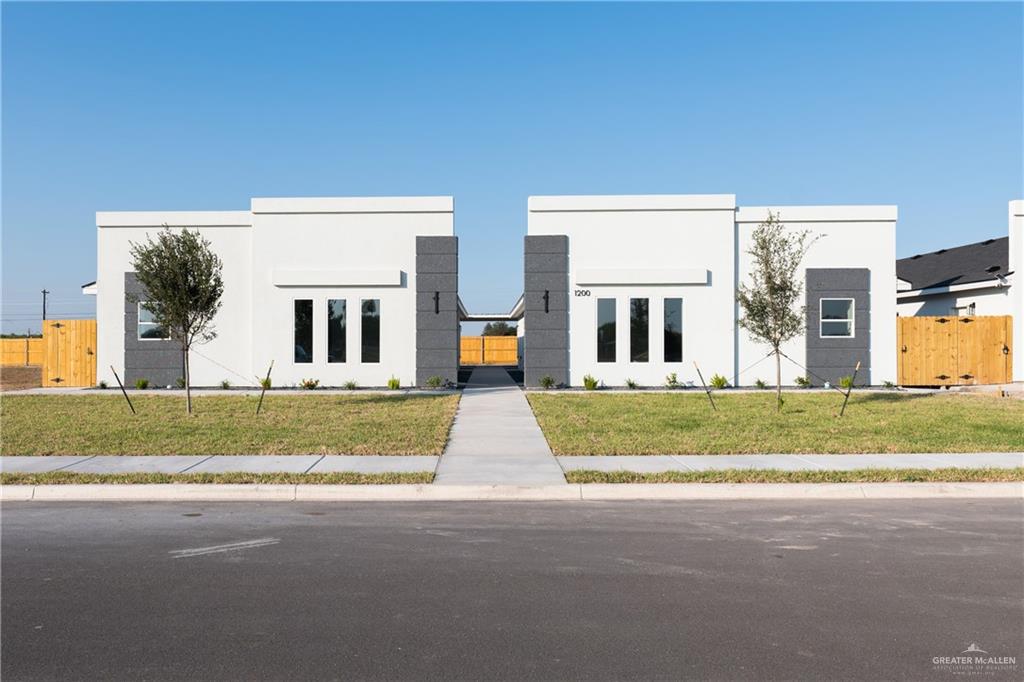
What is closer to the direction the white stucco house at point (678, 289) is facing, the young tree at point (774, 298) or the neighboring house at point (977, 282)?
the young tree

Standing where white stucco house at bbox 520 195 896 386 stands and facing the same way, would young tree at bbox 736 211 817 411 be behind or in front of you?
in front

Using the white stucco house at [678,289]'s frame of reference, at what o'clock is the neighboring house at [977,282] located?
The neighboring house is roughly at 8 o'clock from the white stucco house.

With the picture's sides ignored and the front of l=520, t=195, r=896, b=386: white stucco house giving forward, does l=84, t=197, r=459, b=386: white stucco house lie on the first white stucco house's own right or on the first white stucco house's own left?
on the first white stucco house's own right

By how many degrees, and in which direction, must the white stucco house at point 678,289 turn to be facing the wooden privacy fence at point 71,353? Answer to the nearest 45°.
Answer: approximately 90° to its right

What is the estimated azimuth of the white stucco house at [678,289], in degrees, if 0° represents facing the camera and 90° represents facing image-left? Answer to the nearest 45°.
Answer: approximately 0°

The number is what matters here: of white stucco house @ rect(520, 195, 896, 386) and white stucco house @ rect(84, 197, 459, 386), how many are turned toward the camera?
2

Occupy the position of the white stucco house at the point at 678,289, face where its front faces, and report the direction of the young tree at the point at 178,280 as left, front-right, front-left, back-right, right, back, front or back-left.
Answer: front-right

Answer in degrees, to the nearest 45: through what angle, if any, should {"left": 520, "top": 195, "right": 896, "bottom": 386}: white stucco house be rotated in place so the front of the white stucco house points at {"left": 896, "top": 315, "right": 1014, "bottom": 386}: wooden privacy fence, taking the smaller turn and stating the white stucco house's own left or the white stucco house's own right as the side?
approximately 90° to the white stucco house's own left

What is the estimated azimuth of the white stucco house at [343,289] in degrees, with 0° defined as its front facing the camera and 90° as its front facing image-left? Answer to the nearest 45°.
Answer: approximately 0°

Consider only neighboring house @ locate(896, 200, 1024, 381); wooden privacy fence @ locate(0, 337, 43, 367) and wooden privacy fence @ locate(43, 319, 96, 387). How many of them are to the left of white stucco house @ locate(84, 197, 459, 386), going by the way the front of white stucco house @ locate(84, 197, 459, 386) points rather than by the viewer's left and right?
1

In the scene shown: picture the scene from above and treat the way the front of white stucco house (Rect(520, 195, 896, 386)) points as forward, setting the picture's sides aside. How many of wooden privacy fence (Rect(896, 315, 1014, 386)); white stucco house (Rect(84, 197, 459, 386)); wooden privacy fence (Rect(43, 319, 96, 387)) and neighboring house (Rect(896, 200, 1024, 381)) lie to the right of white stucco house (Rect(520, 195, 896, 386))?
2

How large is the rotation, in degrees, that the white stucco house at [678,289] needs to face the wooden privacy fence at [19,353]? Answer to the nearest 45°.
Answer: approximately 90° to its right
